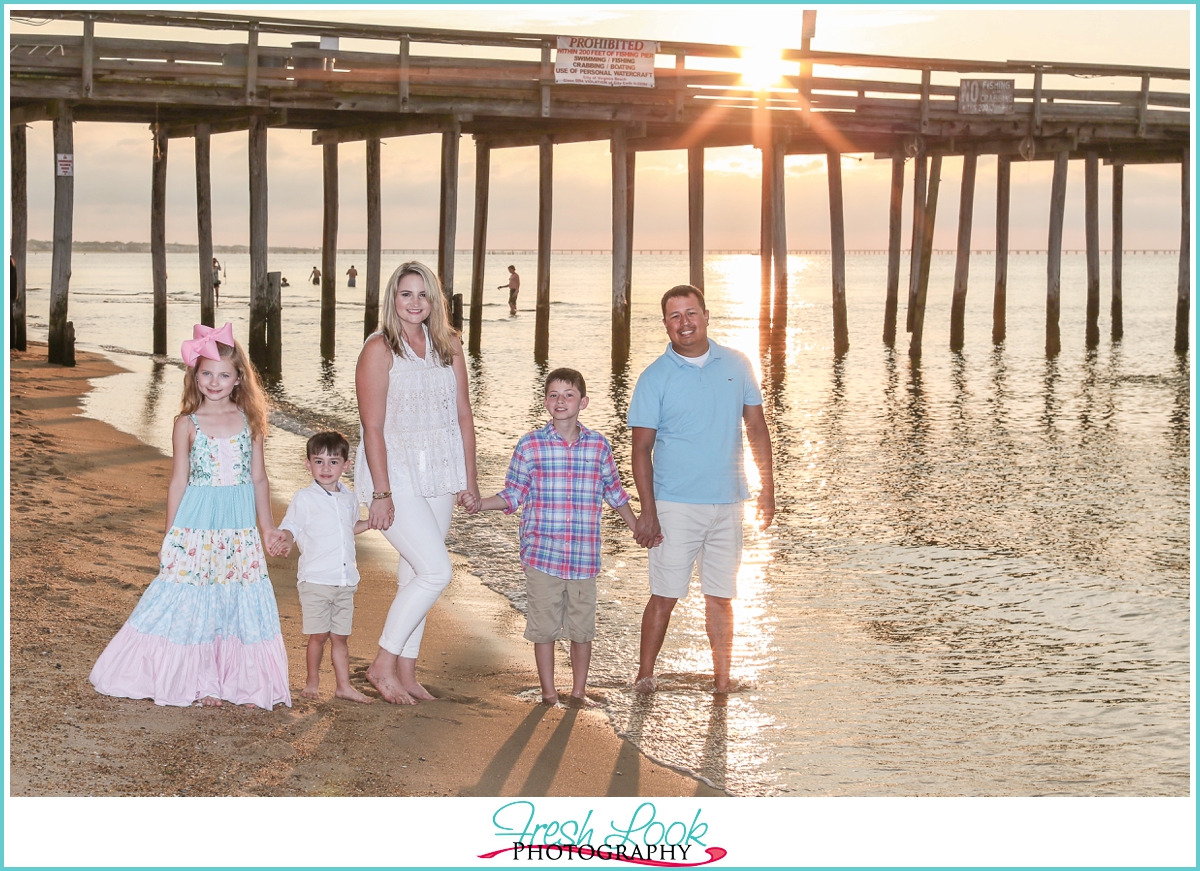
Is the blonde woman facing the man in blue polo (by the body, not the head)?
no

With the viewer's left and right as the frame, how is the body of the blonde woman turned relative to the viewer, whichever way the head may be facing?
facing the viewer and to the right of the viewer

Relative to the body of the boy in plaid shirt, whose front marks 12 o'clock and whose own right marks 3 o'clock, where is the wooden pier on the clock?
The wooden pier is roughly at 6 o'clock from the boy in plaid shirt.

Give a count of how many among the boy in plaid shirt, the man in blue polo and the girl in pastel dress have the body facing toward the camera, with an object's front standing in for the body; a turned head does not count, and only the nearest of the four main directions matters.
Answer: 3

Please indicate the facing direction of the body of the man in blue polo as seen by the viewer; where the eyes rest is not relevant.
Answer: toward the camera

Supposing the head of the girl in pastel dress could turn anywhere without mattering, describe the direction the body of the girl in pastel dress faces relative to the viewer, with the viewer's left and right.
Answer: facing the viewer

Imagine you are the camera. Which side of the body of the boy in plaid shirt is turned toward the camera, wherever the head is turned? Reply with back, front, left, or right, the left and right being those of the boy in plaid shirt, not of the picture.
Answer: front

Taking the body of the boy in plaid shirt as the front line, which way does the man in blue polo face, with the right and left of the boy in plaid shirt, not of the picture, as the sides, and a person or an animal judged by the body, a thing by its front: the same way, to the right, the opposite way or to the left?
the same way

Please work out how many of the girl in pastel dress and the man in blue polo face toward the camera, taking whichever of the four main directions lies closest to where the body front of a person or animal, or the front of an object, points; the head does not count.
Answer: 2

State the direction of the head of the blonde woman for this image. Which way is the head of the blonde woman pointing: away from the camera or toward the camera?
toward the camera

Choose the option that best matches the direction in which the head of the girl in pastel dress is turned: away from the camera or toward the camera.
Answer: toward the camera

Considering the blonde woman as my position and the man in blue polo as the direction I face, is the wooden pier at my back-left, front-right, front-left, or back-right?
front-left
